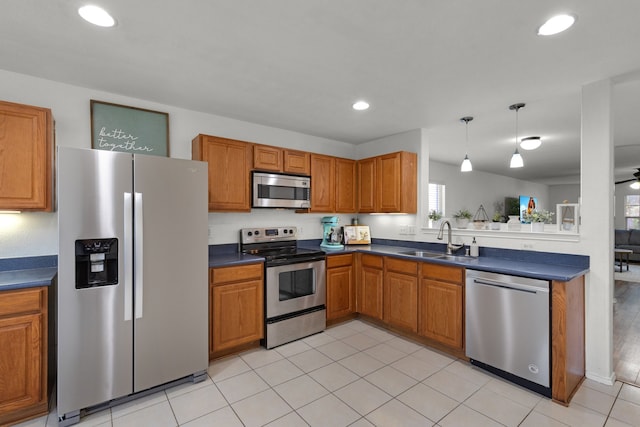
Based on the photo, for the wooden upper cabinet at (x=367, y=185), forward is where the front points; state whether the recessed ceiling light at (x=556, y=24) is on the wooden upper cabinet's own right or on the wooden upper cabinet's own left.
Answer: on the wooden upper cabinet's own left

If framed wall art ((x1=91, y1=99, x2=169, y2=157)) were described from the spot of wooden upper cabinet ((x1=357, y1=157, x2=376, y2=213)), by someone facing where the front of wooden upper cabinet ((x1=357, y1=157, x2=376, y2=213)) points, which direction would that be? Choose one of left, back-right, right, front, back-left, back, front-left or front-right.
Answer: front

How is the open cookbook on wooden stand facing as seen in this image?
toward the camera

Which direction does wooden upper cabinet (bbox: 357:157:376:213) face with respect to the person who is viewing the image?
facing the viewer and to the left of the viewer

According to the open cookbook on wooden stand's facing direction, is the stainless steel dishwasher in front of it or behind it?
in front

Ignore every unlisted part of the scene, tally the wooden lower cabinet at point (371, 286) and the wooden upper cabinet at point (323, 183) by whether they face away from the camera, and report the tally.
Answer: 0

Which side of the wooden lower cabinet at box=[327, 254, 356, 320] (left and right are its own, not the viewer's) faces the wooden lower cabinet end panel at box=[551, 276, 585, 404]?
front

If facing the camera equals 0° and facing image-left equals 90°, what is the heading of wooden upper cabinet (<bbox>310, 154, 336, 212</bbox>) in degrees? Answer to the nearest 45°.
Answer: approximately 315°

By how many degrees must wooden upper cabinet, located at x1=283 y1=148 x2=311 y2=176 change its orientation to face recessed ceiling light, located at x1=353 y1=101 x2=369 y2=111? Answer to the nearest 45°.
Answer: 0° — it already faces it

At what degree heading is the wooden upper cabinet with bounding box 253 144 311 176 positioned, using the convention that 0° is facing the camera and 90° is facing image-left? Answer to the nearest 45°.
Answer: approximately 315°

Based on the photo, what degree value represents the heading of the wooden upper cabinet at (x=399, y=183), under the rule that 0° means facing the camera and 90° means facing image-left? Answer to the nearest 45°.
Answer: approximately 45°

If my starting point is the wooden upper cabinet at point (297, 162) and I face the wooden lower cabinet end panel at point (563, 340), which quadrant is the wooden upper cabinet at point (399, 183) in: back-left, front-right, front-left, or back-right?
front-left

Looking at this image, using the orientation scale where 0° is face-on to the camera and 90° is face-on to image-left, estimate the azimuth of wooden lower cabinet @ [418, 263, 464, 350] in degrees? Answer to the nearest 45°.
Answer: approximately 45°
